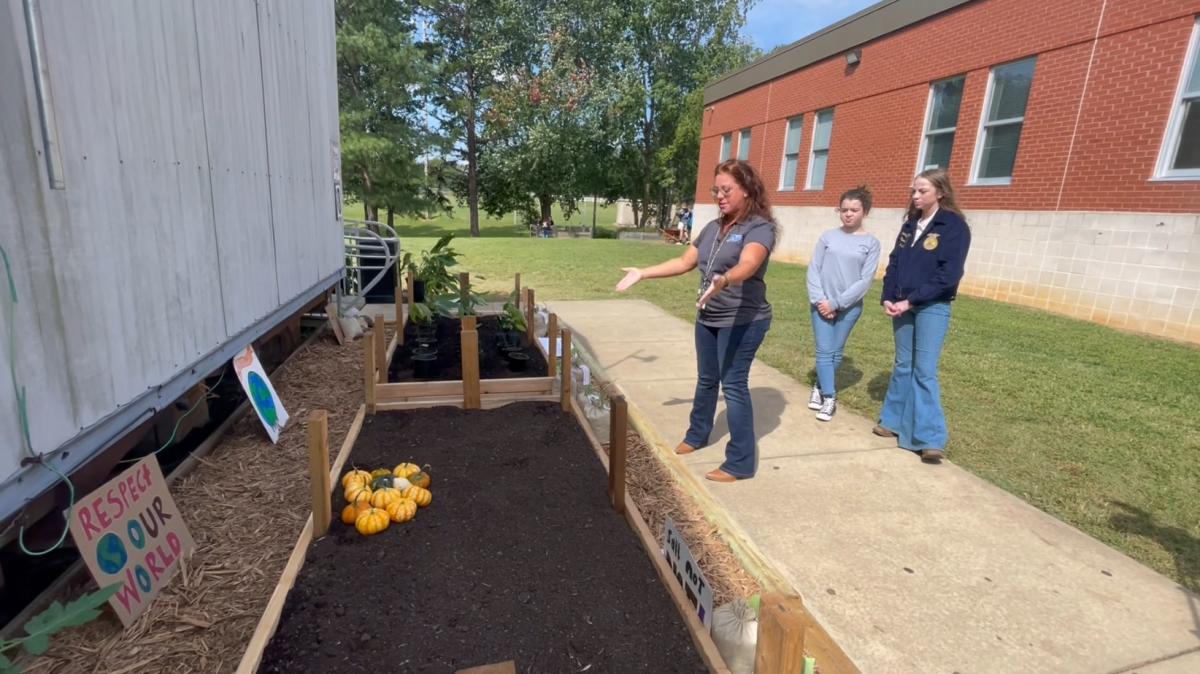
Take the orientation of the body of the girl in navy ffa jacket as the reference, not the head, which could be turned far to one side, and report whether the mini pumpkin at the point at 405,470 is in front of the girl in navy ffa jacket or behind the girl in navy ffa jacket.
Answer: in front

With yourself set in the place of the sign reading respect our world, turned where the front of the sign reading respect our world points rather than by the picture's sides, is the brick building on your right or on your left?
on your left

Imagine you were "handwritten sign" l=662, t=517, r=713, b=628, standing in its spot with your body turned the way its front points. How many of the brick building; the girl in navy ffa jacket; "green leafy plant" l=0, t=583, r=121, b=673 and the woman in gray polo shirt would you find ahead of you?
1

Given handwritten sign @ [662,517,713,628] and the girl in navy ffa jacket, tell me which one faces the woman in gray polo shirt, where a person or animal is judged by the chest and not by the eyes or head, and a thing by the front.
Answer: the girl in navy ffa jacket

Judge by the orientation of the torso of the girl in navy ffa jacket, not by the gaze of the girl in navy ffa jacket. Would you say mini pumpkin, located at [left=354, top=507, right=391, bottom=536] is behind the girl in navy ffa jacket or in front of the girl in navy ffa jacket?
in front

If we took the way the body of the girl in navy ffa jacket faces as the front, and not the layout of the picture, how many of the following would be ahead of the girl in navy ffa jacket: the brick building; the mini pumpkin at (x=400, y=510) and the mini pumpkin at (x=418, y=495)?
2

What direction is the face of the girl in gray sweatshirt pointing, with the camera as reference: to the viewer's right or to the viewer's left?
to the viewer's left

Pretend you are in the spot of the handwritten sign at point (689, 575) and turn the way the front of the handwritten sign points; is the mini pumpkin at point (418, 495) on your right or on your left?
on your right

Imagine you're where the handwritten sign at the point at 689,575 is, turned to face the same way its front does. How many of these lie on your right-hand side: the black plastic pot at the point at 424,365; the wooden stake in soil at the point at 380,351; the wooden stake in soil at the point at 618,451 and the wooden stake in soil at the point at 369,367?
4

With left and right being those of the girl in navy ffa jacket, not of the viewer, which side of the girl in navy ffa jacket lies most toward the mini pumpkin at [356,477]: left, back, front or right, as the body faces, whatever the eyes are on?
front
